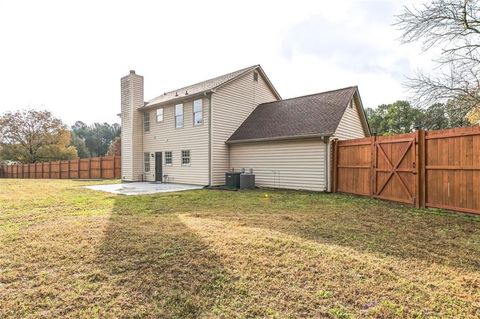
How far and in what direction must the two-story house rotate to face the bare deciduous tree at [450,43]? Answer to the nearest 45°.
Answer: approximately 90° to its right

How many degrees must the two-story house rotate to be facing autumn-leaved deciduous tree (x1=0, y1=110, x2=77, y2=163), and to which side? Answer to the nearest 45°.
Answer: approximately 90° to its left

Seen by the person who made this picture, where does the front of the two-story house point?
facing away from the viewer and to the right of the viewer

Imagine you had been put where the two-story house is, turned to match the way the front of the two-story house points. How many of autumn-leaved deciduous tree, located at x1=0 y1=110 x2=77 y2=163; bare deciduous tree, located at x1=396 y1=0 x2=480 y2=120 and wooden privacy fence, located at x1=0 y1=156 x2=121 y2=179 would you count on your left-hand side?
2

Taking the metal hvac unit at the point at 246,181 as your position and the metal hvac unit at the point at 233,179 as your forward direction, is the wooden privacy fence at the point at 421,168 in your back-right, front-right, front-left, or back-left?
back-left

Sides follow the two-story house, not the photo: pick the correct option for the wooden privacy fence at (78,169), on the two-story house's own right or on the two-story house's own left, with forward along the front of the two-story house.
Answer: on the two-story house's own left

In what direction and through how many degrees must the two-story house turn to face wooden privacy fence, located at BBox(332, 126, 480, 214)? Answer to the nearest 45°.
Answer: approximately 90° to its right

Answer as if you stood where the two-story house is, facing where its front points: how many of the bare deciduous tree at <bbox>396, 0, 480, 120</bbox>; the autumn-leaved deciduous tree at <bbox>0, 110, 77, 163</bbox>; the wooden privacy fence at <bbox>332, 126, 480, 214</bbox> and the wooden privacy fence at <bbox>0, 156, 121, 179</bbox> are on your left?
2

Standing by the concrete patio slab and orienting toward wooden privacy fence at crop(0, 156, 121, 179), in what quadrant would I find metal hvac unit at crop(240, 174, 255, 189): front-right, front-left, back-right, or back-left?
back-right
